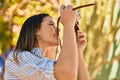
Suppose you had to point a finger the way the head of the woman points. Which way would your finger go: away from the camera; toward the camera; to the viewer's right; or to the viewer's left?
to the viewer's right

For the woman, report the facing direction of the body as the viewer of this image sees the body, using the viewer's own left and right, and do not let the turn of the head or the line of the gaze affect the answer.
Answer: facing to the right of the viewer
